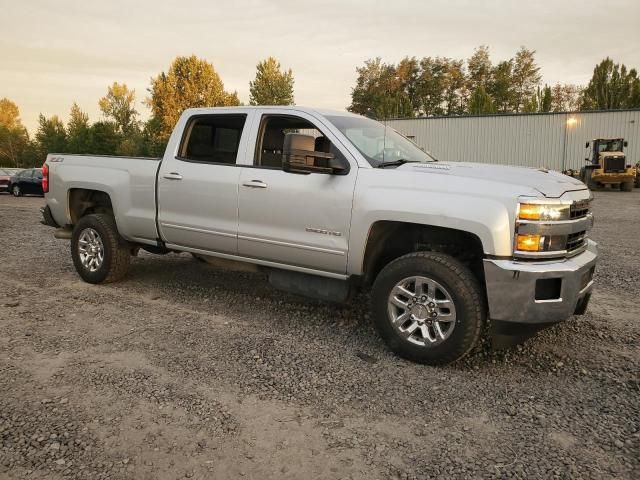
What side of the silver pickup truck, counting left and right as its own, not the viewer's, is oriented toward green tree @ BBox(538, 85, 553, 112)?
left

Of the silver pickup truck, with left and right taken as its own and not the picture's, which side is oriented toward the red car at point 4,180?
back

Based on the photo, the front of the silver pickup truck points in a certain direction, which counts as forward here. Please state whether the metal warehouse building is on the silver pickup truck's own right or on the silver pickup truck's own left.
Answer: on the silver pickup truck's own left

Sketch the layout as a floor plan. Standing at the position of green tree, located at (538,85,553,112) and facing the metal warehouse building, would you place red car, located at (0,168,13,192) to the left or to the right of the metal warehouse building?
right

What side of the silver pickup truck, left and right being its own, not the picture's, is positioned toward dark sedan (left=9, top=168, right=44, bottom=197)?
back

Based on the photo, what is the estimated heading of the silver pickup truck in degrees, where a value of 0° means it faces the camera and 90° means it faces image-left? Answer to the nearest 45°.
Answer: approximately 315°
